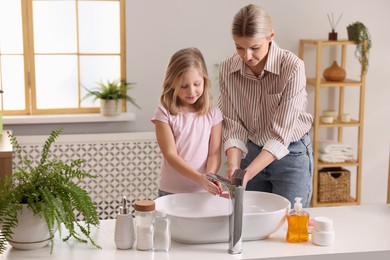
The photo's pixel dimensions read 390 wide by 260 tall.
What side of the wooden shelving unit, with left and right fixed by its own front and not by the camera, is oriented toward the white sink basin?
front

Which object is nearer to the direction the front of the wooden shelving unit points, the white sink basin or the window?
the white sink basin

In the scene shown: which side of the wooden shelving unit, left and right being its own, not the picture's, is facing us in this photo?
front

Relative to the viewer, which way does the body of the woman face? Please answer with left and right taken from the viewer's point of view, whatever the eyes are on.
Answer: facing the viewer and to the left of the viewer

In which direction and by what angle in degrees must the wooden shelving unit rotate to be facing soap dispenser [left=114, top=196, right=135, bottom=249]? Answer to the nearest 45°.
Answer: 0° — it already faces it

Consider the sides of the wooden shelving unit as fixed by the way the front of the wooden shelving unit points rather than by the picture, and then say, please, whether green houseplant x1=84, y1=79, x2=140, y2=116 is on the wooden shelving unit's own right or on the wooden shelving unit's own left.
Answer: on the wooden shelving unit's own right

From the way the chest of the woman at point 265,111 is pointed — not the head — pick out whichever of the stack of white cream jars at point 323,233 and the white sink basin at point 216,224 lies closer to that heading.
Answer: the white sink basin

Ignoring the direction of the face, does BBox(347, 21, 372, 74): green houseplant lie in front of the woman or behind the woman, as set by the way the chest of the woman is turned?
behind

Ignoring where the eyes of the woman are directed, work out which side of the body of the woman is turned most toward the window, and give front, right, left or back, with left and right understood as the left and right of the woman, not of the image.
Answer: right

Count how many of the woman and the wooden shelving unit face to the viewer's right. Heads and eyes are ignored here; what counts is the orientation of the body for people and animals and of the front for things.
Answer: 0

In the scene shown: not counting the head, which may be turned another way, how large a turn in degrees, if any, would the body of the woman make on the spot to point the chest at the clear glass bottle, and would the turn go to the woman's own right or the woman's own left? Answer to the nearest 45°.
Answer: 0° — they already face it

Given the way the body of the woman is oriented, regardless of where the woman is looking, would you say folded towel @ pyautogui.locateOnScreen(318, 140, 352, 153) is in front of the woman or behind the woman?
behind

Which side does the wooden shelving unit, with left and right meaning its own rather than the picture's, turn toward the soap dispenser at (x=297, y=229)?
front

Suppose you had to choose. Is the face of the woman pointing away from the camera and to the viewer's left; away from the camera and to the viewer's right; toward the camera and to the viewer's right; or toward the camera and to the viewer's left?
toward the camera and to the viewer's left

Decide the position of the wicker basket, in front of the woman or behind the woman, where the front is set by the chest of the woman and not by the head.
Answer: behind
